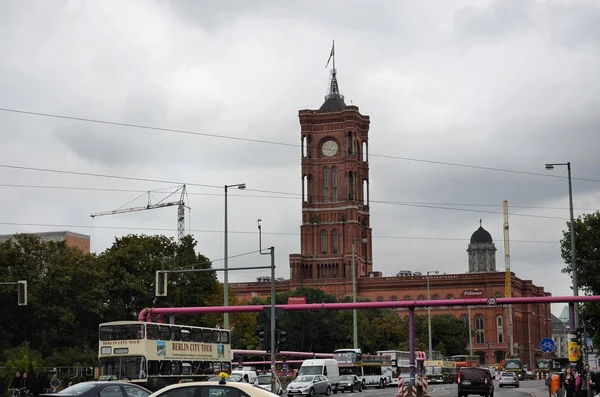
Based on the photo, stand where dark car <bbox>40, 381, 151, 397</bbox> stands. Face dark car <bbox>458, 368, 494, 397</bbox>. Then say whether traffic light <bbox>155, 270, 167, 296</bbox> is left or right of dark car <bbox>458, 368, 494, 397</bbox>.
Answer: left

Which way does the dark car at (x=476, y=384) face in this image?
away from the camera

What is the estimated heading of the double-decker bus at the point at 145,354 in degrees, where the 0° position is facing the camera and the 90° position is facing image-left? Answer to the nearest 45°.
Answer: approximately 45°

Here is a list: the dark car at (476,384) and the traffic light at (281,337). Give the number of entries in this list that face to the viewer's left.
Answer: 0

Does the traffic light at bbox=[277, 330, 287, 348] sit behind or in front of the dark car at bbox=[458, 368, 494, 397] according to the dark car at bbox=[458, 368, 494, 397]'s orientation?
behind
